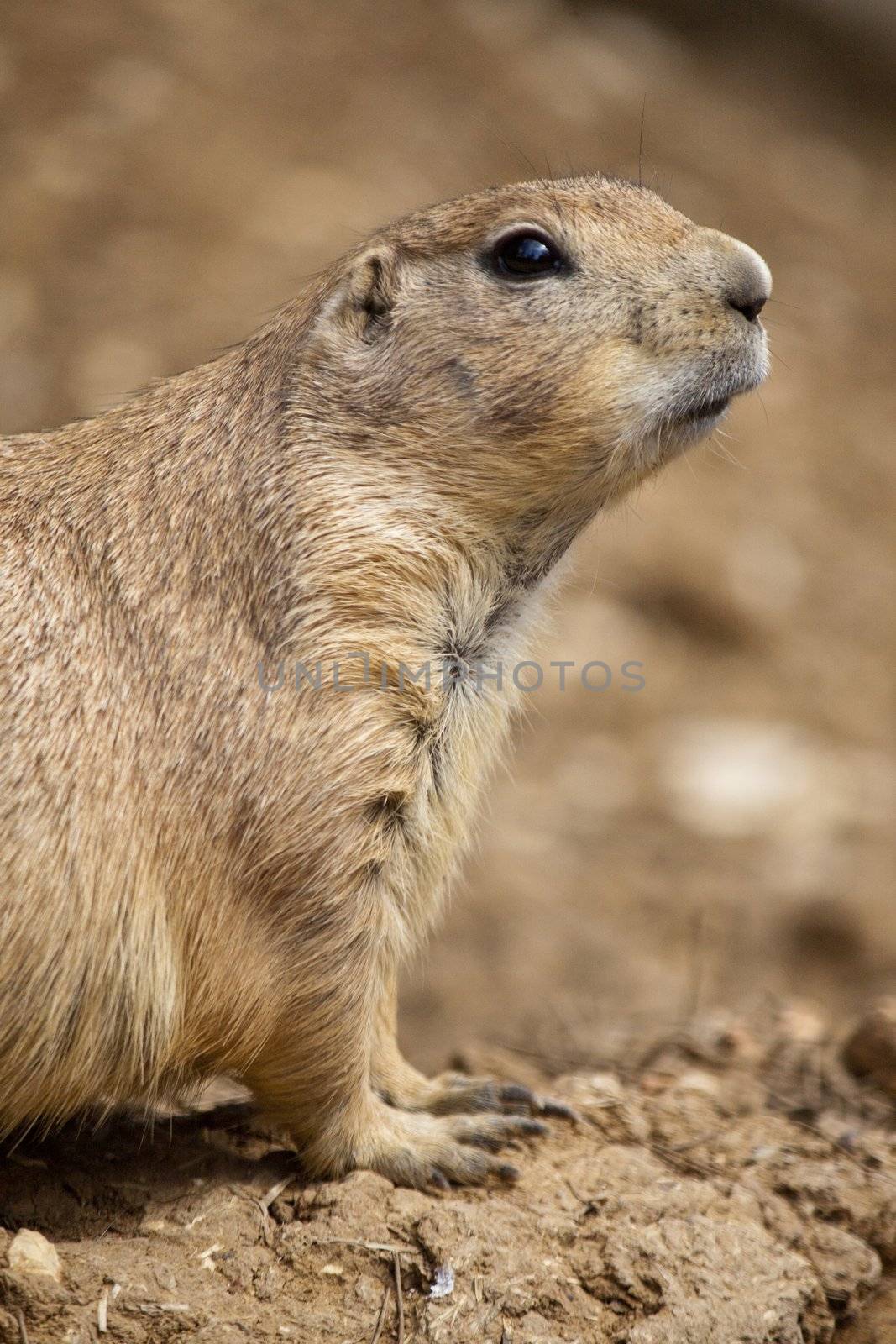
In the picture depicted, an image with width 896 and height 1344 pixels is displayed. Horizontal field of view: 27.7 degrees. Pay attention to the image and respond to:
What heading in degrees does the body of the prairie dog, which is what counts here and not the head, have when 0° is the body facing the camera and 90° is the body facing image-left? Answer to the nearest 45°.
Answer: approximately 270°

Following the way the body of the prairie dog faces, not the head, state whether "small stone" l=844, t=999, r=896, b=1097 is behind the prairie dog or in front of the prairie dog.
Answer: in front
